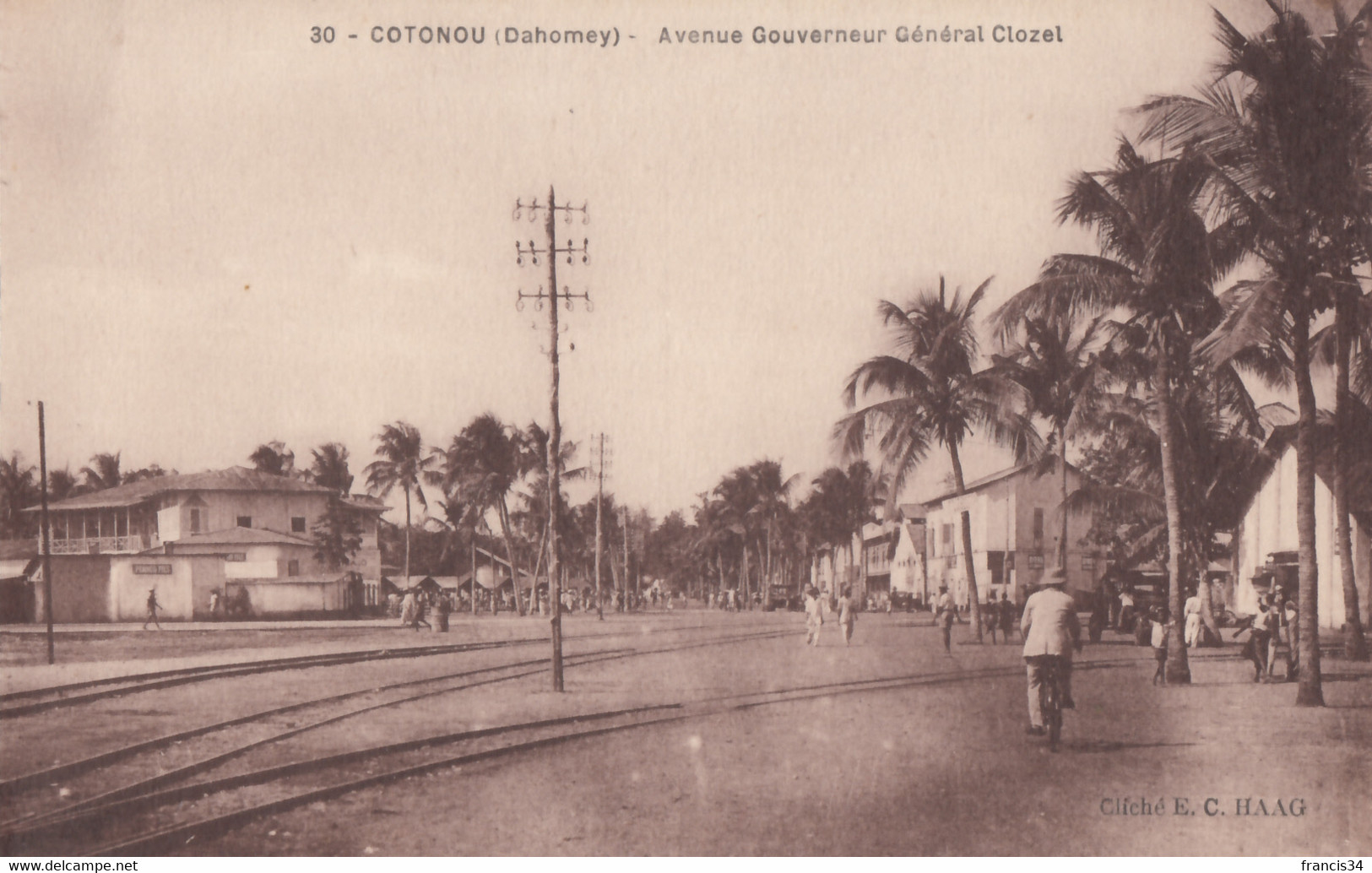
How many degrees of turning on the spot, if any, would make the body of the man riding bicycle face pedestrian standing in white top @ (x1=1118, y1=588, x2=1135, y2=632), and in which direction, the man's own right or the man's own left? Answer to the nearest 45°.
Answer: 0° — they already face them

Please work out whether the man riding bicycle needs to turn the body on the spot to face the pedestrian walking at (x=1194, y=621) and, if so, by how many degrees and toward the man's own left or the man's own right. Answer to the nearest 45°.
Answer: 0° — they already face them

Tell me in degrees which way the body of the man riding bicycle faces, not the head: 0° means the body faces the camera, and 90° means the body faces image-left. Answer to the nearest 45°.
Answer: approximately 180°

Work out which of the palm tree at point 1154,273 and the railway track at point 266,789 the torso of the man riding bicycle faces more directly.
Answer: the palm tree

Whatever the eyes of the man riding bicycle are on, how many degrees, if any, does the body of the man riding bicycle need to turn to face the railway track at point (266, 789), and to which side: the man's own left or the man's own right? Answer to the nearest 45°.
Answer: approximately 135° to the man's own left
